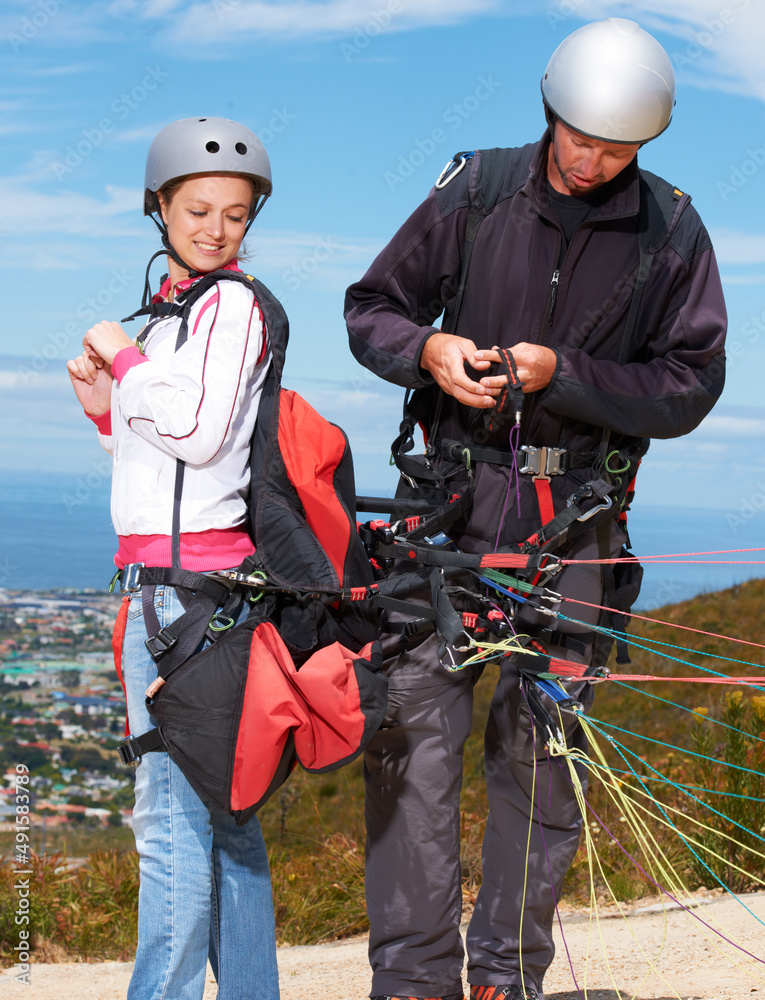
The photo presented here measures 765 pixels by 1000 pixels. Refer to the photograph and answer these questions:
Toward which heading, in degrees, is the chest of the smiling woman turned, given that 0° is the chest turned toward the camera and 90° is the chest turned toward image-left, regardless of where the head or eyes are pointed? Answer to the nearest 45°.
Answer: approximately 90°

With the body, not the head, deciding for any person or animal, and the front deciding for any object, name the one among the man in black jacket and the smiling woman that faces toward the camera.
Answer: the man in black jacket

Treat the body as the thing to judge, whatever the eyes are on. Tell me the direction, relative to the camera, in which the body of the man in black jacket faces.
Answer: toward the camera

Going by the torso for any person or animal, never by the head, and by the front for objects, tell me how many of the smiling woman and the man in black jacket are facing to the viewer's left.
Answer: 1

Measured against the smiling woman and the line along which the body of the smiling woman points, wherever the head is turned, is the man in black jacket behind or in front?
behind

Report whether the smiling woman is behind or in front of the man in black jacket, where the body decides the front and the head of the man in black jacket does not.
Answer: in front
